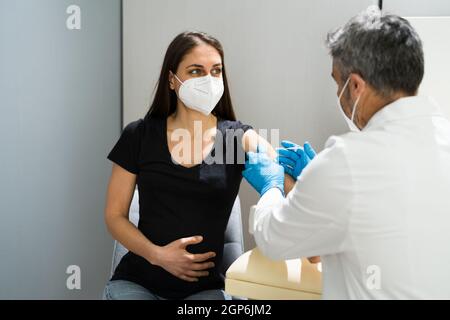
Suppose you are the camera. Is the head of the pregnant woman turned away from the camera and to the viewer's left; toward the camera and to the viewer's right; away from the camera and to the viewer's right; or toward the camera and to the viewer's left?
toward the camera and to the viewer's right

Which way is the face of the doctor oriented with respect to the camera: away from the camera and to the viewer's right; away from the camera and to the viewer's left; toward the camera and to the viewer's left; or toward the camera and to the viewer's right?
away from the camera and to the viewer's left

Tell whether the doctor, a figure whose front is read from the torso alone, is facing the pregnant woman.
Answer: yes

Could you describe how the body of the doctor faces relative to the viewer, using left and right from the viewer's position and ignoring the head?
facing away from the viewer and to the left of the viewer
